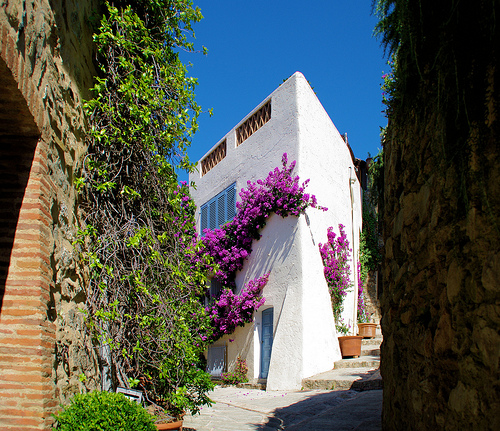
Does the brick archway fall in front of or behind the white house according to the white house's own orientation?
in front

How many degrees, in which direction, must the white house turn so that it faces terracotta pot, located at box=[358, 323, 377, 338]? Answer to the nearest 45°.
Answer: approximately 180°

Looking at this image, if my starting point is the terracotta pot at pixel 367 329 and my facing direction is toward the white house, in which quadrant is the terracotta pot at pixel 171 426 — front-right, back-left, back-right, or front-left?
front-left

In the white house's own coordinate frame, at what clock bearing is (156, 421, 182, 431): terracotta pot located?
The terracotta pot is roughly at 11 o'clock from the white house.

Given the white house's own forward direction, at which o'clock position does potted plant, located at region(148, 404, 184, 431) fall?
The potted plant is roughly at 11 o'clock from the white house.

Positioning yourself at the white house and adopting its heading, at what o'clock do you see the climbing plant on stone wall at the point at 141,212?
The climbing plant on stone wall is roughly at 11 o'clock from the white house.

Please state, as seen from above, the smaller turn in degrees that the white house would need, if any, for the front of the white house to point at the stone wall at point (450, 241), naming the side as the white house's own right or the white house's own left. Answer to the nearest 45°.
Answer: approximately 45° to the white house's own left

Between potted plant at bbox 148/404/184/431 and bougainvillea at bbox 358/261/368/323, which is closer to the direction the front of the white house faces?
the potted plant

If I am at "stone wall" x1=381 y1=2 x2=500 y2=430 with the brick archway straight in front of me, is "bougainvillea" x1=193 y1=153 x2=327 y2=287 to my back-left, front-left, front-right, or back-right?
front-right

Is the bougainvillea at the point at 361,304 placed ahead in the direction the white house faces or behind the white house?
behind

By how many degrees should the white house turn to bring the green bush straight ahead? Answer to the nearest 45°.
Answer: approximately 45° to its left
